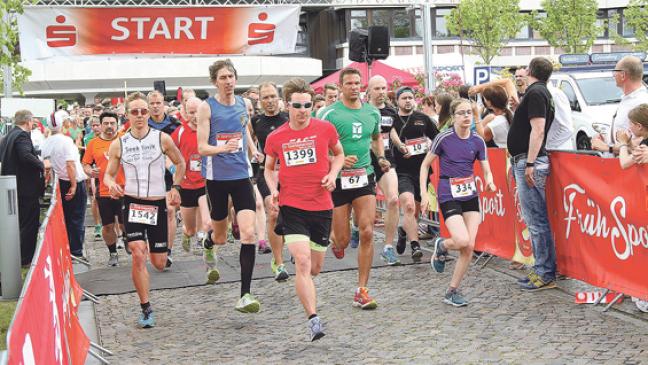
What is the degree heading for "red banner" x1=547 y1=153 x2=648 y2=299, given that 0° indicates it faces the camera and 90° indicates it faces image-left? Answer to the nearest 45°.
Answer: approximately 45°

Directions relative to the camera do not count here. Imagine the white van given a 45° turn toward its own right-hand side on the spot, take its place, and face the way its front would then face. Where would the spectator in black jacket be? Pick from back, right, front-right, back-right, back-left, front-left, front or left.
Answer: front-right

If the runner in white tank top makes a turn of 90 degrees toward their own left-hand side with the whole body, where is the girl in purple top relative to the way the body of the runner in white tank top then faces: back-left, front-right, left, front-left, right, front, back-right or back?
front

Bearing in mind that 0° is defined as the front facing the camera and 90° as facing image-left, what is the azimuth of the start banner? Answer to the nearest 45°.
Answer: approximately 0°

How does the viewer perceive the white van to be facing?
facing the viewer and to the right of the viewer
